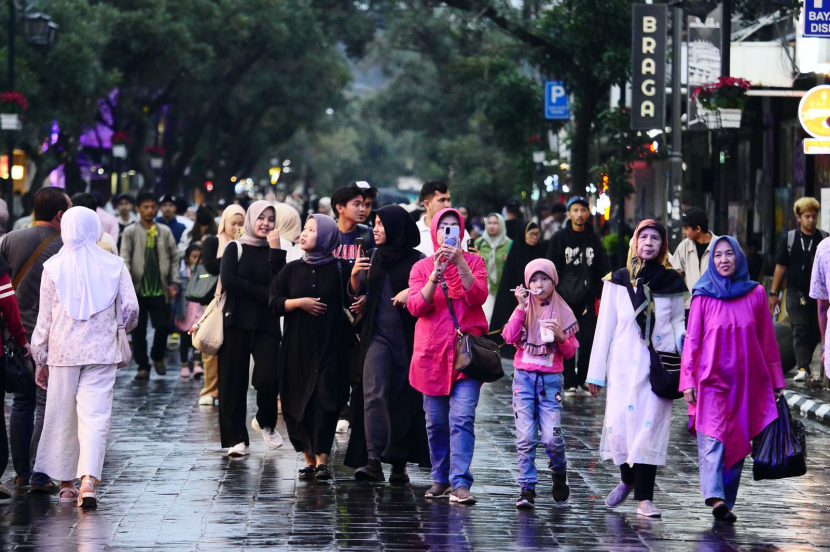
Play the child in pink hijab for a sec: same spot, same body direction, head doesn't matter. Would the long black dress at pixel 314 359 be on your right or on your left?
on your right

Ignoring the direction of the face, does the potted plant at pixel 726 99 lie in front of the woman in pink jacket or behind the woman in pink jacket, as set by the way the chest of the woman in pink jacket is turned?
behind

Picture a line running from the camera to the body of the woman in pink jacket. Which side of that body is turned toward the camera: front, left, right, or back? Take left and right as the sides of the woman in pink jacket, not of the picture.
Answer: front

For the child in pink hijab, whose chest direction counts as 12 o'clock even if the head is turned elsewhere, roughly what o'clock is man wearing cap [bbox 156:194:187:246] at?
The man wearing cap is roughly at 5 o'clock from the child in pink hijab.

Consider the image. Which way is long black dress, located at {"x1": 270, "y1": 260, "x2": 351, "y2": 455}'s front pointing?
toward the camera

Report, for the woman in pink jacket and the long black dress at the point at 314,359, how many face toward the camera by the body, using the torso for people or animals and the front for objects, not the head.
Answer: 2

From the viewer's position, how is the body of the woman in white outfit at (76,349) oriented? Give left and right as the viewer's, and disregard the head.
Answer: facing away from the viewer

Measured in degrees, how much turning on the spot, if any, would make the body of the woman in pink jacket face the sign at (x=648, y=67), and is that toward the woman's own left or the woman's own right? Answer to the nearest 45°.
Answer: approximately 180°

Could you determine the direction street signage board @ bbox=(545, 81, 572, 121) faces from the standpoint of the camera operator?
facing the viewer

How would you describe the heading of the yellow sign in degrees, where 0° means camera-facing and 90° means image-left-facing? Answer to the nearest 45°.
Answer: approximately 0°

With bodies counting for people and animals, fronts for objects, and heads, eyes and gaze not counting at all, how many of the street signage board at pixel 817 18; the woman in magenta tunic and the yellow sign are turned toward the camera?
3
